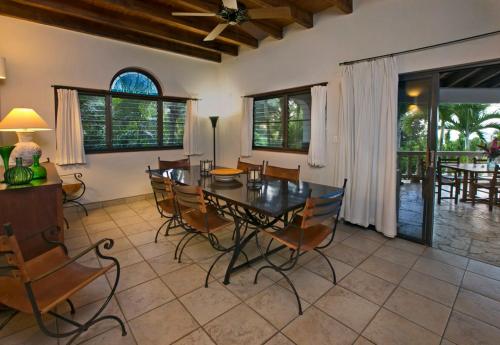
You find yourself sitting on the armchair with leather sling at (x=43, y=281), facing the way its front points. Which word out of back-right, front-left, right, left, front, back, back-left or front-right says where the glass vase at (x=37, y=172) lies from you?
front-left

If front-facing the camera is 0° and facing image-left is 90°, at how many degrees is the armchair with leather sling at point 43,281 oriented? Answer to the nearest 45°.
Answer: approximately 225°

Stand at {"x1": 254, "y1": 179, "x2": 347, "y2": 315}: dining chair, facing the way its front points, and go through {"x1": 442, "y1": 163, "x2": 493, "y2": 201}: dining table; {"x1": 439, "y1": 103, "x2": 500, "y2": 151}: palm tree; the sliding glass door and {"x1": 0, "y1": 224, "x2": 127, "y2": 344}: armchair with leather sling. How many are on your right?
3

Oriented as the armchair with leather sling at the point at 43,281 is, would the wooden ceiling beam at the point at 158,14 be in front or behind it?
in front

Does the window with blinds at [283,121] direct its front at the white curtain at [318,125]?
no

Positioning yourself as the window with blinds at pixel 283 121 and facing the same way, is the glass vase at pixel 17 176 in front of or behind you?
in front

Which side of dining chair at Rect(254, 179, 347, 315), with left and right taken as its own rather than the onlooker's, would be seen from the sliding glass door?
right

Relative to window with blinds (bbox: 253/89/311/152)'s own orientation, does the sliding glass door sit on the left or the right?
on its left

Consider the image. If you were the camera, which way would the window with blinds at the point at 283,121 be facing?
facing the viewer and to the left of the viewer

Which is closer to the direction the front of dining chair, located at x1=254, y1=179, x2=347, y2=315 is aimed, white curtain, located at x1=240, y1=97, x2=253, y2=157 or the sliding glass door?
the white curtain

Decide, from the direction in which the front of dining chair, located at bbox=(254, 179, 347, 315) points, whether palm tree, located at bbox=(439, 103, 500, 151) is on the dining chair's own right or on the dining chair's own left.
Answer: on the dining chair's own right

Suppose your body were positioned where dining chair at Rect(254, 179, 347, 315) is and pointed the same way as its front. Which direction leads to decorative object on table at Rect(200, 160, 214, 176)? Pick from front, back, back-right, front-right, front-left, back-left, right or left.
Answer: front

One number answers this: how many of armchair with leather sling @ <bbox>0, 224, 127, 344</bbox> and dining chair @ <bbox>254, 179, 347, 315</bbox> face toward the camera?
0

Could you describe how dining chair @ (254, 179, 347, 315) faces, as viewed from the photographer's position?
facing away from the viewer and to the left of the viewer
